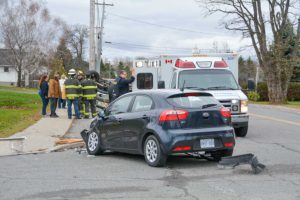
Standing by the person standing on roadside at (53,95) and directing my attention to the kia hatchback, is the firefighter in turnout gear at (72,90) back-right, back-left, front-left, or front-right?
front-left

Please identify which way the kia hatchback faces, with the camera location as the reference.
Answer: facing away from the viewer and to the left of the viewer

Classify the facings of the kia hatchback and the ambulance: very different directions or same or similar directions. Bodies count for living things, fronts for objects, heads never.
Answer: very different directions

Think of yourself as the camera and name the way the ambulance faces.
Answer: facing the viewer and to the right of the viewer

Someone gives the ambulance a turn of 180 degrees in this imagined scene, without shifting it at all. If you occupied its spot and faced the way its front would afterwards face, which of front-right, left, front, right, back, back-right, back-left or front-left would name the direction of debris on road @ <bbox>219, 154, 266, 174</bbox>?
back-left

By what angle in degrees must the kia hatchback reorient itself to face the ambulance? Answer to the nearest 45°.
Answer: approximately 45° to its right

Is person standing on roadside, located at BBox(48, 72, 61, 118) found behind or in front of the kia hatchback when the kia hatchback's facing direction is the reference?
in front
